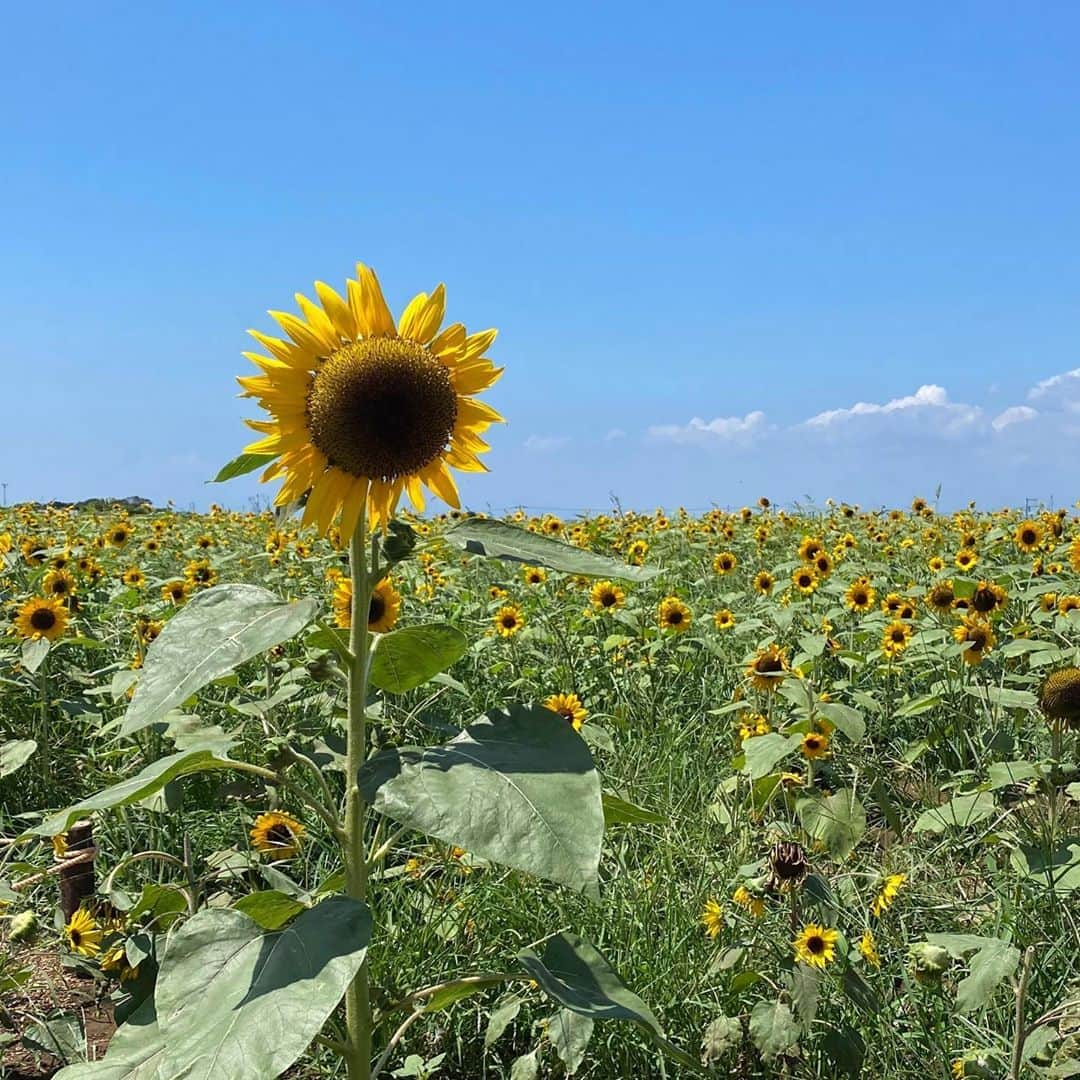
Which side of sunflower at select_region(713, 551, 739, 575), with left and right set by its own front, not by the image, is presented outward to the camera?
front

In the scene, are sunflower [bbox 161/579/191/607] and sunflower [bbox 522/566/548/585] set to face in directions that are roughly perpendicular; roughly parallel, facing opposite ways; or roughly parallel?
roughly parallel

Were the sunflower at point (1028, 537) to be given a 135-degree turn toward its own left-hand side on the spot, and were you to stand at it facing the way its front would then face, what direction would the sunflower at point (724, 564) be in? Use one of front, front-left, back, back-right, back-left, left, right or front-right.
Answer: back-left

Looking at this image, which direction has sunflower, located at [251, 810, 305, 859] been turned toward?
toward the camera

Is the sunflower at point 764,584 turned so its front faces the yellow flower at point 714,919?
yes

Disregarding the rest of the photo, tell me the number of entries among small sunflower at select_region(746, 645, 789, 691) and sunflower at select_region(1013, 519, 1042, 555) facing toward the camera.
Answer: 2

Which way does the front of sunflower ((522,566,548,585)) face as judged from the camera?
facing the viewer

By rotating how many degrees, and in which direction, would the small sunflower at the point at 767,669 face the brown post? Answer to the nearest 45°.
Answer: approximately 45° to its right

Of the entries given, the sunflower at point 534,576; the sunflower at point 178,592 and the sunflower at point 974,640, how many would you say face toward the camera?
3

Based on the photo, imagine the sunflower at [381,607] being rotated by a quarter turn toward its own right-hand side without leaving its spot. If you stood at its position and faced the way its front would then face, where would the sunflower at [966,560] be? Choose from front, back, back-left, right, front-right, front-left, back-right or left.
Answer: back-right

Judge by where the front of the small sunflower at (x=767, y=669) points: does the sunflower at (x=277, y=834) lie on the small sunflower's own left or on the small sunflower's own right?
on the small sunflower's own right

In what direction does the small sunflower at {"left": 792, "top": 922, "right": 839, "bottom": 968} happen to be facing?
toward the camera

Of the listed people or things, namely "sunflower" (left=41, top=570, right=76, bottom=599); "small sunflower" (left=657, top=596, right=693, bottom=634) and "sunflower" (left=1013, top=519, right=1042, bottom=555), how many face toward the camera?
3

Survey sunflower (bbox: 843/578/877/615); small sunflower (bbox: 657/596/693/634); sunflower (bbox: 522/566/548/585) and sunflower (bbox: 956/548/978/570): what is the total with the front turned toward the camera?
4
